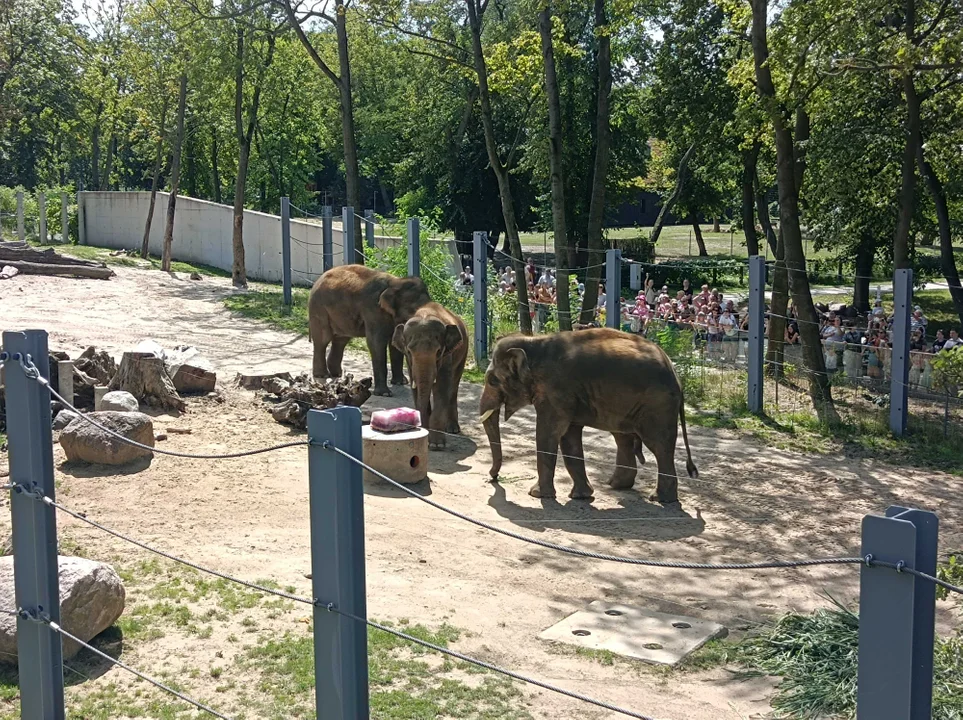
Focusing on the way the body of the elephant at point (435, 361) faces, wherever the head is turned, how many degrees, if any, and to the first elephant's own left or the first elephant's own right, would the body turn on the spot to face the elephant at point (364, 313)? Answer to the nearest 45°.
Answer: approximately 180°

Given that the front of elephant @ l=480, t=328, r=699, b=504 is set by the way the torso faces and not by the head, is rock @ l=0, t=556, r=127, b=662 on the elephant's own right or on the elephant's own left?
on the elephant's own left

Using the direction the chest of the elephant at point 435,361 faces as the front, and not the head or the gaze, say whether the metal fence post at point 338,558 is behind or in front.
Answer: in front

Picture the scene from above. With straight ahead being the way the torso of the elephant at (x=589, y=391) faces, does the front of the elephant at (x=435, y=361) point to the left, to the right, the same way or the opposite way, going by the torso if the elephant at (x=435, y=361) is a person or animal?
to the left

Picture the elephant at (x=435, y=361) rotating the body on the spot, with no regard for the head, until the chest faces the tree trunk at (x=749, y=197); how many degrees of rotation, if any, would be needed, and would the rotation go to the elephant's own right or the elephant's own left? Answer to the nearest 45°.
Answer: approximately 135° to the elephant's own left

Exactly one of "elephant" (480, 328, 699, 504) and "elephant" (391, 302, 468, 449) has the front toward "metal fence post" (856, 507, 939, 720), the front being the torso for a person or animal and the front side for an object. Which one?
"elephant" (391, 302, 468, 449)

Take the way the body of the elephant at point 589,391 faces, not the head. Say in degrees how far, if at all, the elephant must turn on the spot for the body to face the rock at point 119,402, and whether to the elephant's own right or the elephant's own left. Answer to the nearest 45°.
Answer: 0° — it already faces it

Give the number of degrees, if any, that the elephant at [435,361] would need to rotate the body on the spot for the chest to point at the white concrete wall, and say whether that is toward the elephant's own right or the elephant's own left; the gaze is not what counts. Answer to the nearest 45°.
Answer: approximately 180°

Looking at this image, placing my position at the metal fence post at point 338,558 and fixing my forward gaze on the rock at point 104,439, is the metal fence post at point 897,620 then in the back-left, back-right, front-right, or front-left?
back-right

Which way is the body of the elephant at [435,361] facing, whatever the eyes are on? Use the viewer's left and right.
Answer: facing the viewer

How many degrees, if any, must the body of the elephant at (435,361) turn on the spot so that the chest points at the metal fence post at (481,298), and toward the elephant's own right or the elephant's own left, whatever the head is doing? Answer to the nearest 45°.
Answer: approximately 180°

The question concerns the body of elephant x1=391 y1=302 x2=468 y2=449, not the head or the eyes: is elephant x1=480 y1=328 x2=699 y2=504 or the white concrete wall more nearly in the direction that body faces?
the elephant

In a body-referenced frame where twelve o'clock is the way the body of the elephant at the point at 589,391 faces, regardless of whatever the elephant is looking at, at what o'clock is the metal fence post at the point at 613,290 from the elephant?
The metal fence post is roughly at 3 o'clock from the elephant.

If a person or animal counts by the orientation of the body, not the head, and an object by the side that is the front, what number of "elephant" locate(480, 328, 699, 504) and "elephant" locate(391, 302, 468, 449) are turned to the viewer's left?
1

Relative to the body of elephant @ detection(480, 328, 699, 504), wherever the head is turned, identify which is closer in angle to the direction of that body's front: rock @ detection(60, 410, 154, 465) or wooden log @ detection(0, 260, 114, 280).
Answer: the rock

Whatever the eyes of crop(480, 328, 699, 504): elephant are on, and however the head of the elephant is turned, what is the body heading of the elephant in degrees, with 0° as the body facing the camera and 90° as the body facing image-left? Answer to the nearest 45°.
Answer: approximately 90°

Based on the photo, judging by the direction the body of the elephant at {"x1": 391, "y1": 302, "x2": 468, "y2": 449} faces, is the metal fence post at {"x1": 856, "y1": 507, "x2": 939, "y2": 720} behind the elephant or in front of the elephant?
in front
